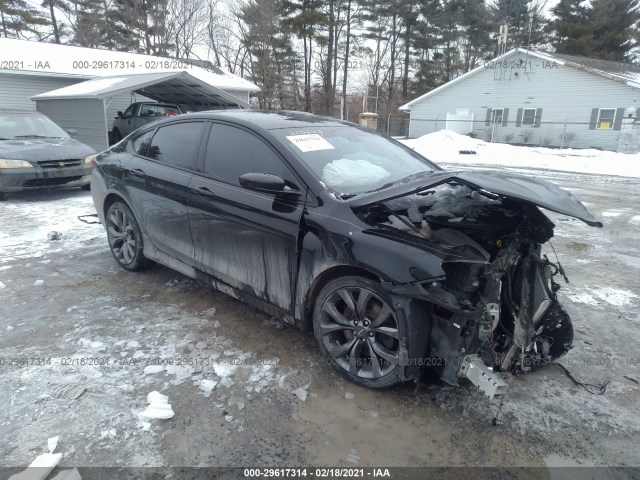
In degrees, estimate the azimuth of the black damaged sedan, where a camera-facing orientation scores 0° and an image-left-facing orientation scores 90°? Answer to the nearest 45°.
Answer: approximately 315°

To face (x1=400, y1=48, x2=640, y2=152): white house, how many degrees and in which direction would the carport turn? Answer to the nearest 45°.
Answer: approximately 45° to its left

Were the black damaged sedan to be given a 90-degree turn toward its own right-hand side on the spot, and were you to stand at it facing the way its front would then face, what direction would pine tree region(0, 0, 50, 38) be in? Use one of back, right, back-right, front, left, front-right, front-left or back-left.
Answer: right

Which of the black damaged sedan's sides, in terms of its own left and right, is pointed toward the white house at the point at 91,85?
back

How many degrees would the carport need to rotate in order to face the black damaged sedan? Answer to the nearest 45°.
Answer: approximately 45° to its right

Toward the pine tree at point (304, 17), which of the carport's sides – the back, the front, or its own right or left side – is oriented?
left

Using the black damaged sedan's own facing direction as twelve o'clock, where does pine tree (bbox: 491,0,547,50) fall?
The pine tree is roughly at 8 o'clock from the black damaged sedan.
